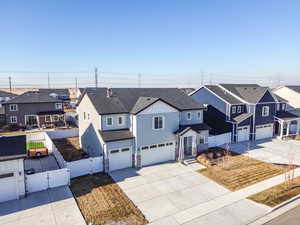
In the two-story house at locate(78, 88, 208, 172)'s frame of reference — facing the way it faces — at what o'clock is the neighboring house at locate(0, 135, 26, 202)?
The neighboring house is roughly at 3 o'clock from the two-story house.

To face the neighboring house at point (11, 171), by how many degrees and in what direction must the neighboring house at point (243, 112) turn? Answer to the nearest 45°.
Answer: approximately 90° to its right

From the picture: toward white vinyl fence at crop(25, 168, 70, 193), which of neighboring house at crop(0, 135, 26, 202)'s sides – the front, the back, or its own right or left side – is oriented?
left

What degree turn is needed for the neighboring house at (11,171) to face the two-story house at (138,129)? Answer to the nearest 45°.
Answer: approximately 90° to its left

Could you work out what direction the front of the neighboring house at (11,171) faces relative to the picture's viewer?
facing the viewer

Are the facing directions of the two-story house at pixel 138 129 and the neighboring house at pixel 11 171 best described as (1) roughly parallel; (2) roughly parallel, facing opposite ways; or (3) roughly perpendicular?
roughly parallel

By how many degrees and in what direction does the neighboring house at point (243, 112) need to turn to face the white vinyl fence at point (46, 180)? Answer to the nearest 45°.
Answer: approximately 90° to its right

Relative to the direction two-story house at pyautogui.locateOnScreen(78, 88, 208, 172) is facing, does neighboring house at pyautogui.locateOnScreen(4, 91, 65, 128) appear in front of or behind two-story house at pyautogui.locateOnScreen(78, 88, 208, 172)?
behind

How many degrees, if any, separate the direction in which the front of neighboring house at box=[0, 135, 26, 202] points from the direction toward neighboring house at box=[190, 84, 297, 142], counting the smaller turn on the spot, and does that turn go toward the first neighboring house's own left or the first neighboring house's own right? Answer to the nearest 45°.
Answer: approximately 90° to the first neighboring house's own left

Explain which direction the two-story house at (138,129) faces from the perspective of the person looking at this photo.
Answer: facing the viewer and to the right of the viewer

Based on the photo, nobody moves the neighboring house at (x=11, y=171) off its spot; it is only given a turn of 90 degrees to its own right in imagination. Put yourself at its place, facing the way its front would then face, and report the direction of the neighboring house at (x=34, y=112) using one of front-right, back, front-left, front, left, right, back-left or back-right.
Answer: right

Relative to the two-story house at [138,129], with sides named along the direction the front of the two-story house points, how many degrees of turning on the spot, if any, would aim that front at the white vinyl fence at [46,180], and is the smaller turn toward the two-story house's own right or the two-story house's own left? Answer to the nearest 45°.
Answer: approximately 90° to the two-story house's own right

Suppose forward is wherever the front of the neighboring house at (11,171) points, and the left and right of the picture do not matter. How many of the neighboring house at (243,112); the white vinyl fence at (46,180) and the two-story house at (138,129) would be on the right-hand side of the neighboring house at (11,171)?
0
